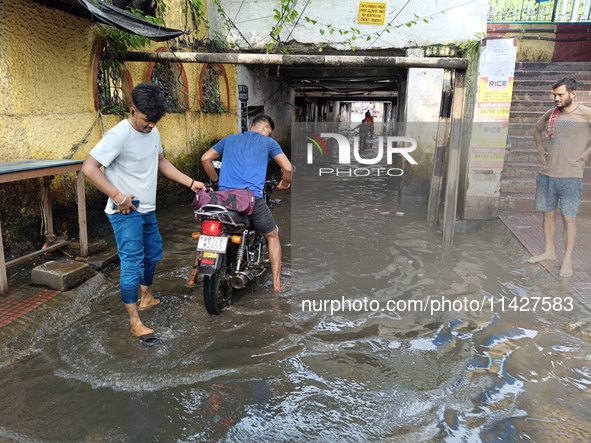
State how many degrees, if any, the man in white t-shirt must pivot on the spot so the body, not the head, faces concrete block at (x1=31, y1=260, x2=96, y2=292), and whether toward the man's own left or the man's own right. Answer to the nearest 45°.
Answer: approximately 180°

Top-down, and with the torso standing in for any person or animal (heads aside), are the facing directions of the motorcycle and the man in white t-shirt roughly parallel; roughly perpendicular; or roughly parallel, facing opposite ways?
roughly perpendicular

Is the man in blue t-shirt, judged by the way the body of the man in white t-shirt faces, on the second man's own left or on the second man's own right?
on the second man's own left

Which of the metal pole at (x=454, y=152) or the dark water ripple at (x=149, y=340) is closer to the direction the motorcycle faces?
the metal pole

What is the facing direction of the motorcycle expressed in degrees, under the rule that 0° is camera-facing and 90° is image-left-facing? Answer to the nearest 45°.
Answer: approximately 225°

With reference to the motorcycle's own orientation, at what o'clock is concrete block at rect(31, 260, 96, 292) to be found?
The concrete block is roughly at 8 o'clock from the motorcycle.

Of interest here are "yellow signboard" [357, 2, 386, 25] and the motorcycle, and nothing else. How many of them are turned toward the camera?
1

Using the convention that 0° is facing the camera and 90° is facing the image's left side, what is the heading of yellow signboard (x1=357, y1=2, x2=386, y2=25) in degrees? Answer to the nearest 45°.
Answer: approximately 0°

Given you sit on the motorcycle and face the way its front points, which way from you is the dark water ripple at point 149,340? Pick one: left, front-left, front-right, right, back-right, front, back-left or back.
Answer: back

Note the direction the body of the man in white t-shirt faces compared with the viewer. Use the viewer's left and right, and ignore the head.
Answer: facing the viewer and to the right of the viewer
